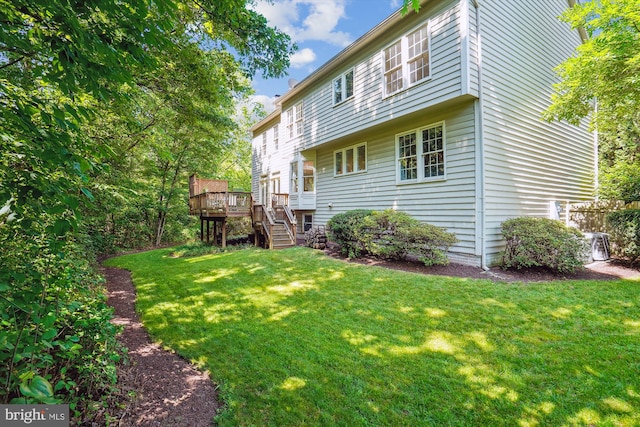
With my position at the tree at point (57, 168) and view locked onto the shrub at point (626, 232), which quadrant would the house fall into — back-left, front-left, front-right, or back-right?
front-left

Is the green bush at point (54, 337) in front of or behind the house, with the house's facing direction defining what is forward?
behind

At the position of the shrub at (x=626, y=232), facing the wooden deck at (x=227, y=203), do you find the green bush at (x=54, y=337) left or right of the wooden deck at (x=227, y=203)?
left

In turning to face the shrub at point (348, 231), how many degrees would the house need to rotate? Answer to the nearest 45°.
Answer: approximately 135° to its left

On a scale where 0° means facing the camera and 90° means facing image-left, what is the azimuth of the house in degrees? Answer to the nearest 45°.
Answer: approximately 225°

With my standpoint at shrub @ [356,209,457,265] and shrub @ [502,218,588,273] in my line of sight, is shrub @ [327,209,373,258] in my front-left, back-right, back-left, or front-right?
back-left

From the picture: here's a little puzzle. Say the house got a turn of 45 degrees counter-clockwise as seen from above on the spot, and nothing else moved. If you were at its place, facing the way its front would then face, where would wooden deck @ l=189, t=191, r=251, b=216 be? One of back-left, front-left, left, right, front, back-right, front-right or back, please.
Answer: left

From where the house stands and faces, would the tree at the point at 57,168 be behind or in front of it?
behind

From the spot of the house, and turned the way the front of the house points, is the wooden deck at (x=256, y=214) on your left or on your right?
on your left
